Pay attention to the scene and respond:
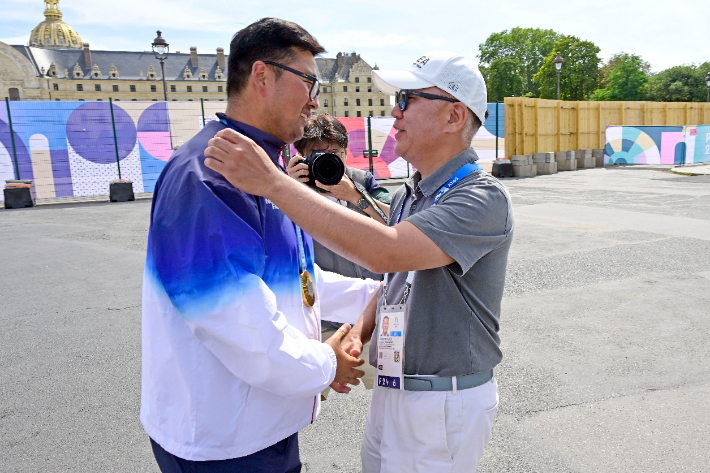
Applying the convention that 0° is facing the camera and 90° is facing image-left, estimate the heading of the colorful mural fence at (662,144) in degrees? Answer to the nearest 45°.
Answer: approximately 0°

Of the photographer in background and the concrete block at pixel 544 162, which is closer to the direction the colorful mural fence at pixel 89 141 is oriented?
the photographer in background

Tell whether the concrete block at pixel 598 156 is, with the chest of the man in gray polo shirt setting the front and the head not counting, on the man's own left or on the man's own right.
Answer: on the man's own right

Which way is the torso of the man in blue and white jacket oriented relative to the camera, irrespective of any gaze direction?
to the viewer's right

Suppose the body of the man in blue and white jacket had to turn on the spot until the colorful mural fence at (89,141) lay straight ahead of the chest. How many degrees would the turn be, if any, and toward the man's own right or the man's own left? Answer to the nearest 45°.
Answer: approximately 90° to the man's own left

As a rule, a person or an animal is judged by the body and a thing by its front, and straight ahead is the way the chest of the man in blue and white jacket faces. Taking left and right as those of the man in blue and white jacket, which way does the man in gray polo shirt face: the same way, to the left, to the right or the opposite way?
the opposite way

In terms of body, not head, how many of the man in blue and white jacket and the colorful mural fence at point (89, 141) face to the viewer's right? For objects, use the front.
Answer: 1

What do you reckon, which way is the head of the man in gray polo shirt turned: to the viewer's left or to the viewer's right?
to the viewer's left

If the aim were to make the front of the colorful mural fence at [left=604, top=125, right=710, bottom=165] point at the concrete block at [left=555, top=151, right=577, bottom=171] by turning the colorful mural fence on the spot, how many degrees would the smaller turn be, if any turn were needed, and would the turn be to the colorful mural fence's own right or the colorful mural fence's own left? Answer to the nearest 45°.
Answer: approximately 45° to the colorful mural fence's own right

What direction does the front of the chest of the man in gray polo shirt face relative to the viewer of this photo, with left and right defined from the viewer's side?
facing to the left of the viewer

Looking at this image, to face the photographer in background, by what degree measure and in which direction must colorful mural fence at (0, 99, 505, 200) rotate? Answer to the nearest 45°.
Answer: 0° — it already faces them
